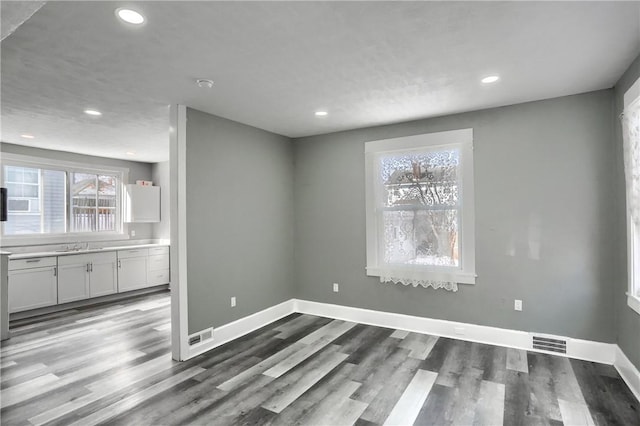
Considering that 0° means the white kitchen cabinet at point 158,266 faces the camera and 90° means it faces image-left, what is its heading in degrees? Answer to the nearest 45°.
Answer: approximately 315°

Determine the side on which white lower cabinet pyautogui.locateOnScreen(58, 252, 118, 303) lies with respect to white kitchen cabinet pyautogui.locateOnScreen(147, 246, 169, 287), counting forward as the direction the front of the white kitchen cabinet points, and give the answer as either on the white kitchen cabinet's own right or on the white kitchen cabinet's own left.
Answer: on the white kitchen cabinet's own right

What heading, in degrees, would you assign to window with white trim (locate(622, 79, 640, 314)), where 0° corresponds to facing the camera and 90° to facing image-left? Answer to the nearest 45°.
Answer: approximately 90°

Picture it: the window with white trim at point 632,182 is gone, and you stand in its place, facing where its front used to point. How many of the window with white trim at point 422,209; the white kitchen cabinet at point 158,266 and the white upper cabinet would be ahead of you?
3

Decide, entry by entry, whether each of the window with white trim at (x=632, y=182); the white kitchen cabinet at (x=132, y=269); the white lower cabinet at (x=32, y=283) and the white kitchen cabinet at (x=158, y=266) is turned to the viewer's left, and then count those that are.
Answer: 1

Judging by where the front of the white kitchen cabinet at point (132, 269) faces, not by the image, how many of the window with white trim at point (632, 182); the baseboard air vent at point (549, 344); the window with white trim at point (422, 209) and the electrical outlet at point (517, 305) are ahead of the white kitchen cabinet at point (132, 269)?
4

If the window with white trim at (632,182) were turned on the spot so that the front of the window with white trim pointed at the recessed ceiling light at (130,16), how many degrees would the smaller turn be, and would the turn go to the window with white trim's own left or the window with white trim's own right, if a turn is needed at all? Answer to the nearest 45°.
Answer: approximately 45° to the window with white trim's own left

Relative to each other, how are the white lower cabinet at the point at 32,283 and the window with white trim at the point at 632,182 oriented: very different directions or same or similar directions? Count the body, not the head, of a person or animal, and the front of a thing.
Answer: very different directions

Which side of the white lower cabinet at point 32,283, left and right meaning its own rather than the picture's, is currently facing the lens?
front

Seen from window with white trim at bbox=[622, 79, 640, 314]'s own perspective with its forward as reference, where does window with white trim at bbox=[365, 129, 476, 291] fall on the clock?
window with white trim at bbox=[365, 129, 476, 291] is roughly at 12 o'clock from window with white trim at bbox=[622, 79, 640, 314].

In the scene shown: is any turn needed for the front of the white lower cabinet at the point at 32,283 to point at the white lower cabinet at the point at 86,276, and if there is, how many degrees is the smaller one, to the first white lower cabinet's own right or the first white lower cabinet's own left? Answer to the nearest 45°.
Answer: approximately 90° to the first white lower cabinet's own left
